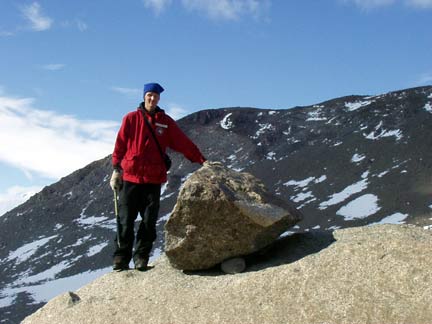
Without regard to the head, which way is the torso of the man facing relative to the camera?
toward the camera
